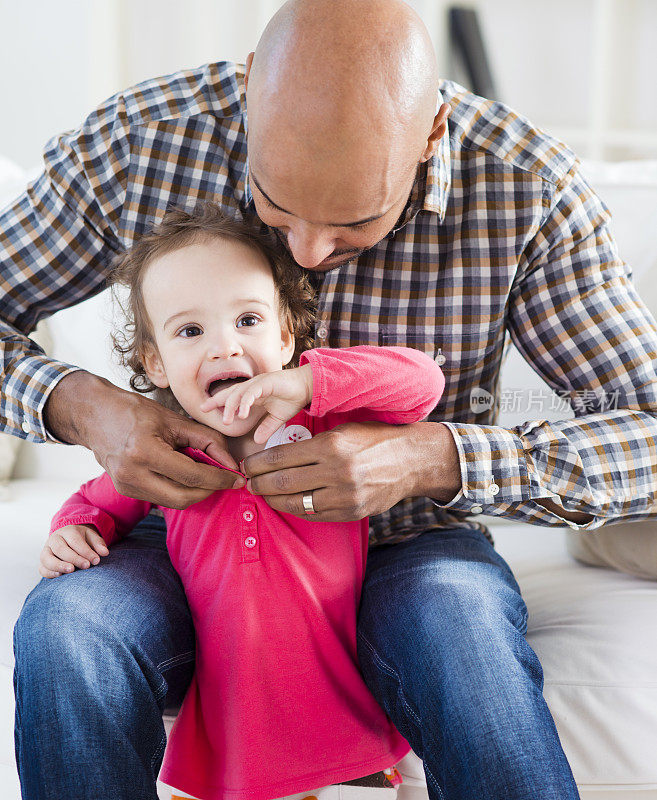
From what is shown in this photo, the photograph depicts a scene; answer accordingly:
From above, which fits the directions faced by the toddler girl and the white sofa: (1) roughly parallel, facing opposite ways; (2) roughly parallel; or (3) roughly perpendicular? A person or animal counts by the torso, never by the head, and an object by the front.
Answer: roughly parallel

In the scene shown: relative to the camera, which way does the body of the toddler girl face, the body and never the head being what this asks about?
toward the camera

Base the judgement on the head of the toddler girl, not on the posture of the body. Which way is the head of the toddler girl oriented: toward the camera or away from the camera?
toward the camera

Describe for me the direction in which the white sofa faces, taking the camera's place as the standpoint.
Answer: facing the viewer
